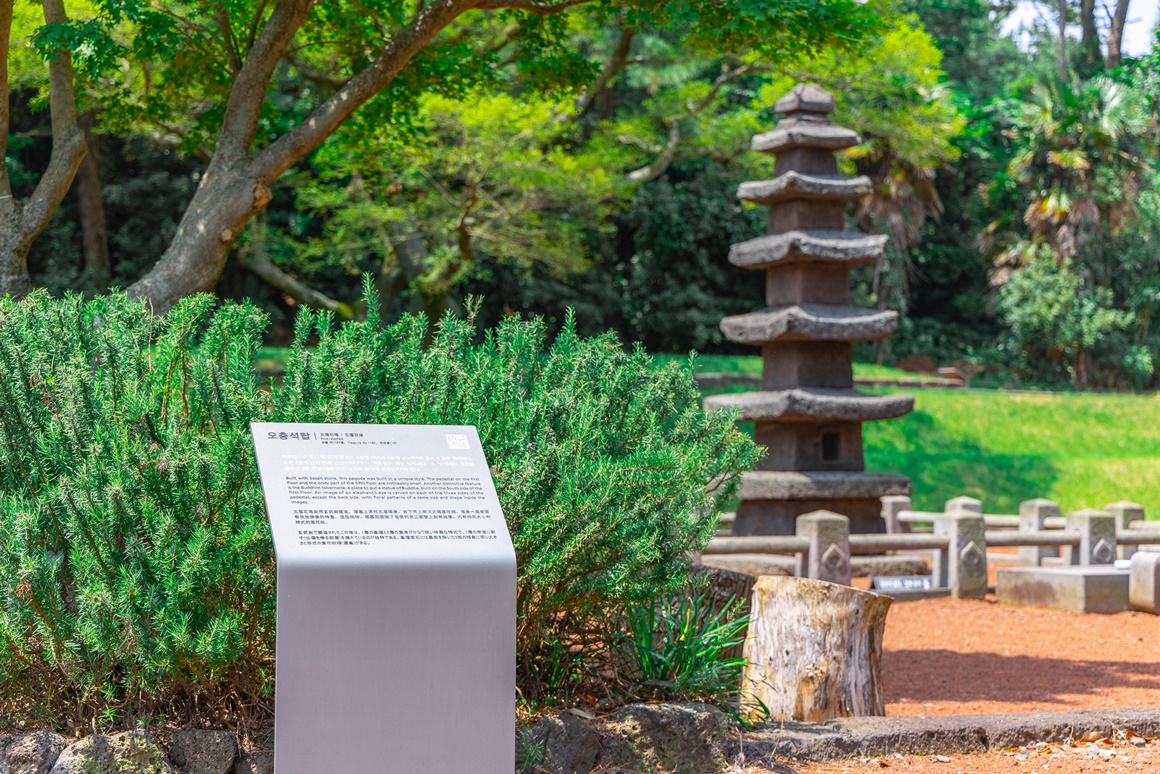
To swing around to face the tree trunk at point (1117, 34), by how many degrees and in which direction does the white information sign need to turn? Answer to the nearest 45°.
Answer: approximately 135° to its left

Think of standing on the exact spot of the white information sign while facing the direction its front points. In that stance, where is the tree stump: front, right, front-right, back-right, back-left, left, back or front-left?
back-left

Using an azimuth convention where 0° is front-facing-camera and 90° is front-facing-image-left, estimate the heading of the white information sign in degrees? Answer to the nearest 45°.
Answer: approximately 0°

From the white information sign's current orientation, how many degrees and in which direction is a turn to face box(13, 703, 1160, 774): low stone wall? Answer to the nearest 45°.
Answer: approximately 135° to its left

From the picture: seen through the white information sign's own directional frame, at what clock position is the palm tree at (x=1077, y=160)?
The palm tree is roughly at 7 o'clock from the white information sign.

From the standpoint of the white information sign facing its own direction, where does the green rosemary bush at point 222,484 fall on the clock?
The green rosemary bush is roughly at 5 o'clock from the white information sign.

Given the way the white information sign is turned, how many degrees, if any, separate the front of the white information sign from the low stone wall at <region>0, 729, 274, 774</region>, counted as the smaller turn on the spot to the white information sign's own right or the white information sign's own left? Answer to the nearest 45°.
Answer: approximately 135° to the white information sign's own right

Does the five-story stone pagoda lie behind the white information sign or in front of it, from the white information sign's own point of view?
behind

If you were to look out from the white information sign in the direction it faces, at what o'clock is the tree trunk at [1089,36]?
The tree trunk is roughly at 7 o'clock from the white information sign.
